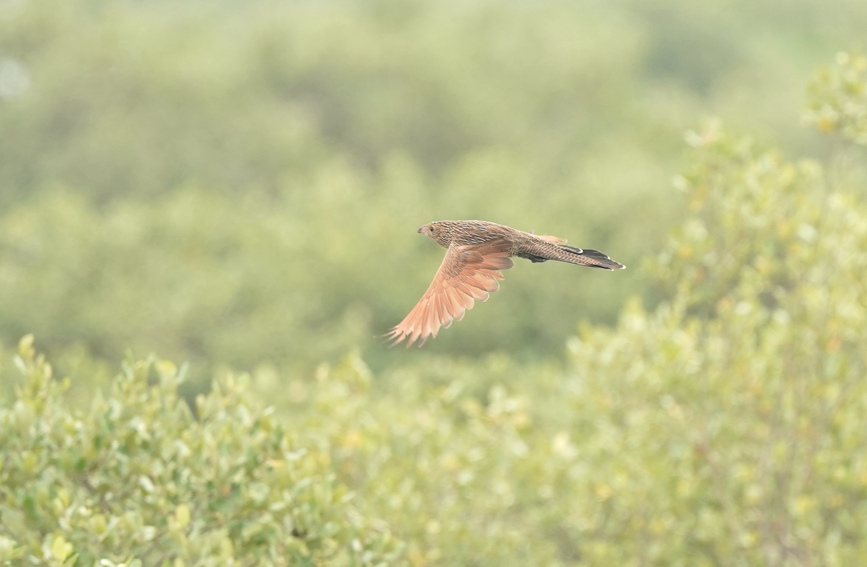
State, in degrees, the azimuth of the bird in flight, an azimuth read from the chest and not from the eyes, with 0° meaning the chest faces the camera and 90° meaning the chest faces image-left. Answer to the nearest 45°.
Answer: approximately 90°

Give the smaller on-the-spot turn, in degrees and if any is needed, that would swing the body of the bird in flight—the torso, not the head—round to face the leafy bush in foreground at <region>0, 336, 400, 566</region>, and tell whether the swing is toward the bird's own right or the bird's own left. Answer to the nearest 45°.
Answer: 0° — it already faces it
